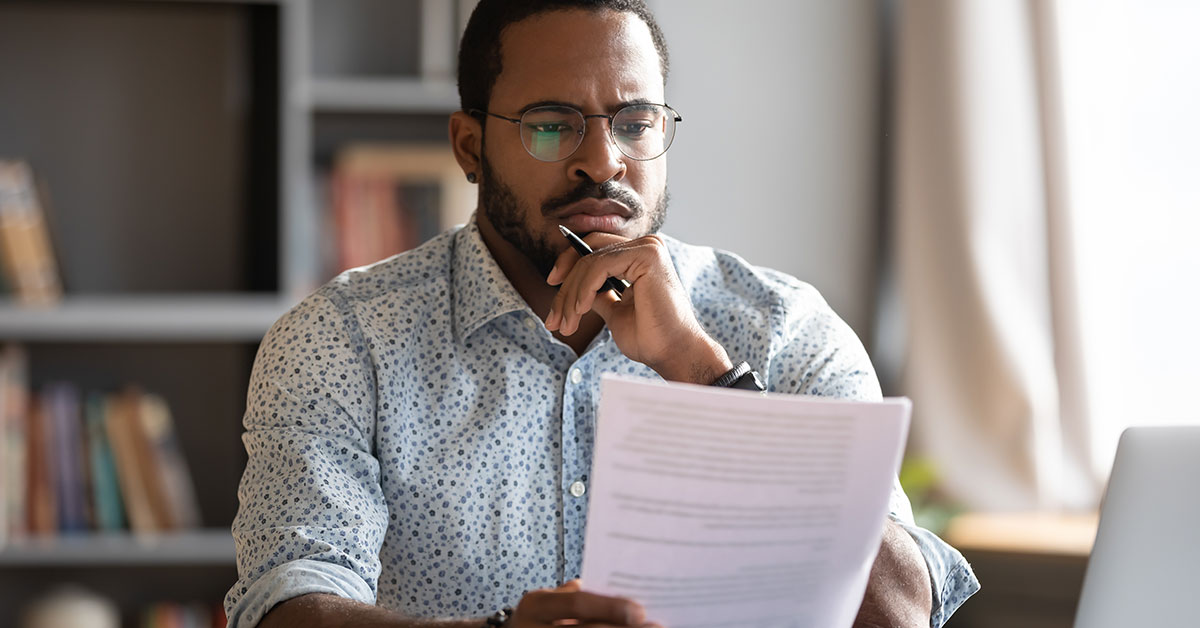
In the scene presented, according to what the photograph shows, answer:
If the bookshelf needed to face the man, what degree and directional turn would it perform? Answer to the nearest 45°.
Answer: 0° — it already faces them

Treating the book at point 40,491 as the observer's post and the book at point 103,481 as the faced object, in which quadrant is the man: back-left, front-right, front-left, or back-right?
front-right

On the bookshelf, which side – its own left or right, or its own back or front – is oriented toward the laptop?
front

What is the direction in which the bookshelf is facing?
toward the camera
